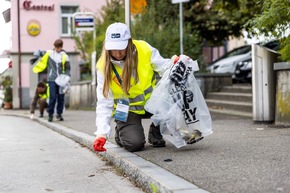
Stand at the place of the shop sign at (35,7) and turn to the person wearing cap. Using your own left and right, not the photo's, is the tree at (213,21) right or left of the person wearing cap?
left

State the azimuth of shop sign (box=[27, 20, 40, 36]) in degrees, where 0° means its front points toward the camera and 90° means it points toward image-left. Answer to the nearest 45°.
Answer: approximately 0°

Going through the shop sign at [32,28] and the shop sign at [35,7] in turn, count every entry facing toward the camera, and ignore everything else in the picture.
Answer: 2

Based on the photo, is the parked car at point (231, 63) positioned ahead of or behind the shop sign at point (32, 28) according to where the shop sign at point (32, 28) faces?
ahead

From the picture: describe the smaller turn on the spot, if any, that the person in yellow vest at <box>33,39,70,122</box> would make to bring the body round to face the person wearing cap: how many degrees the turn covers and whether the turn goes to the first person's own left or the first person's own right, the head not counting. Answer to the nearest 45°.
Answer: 0° — they already face them

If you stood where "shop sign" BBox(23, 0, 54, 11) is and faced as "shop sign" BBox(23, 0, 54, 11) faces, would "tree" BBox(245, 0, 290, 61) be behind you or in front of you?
in front

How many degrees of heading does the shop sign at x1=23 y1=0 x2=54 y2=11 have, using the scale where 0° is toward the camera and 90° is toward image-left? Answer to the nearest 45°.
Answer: approximately 0°
